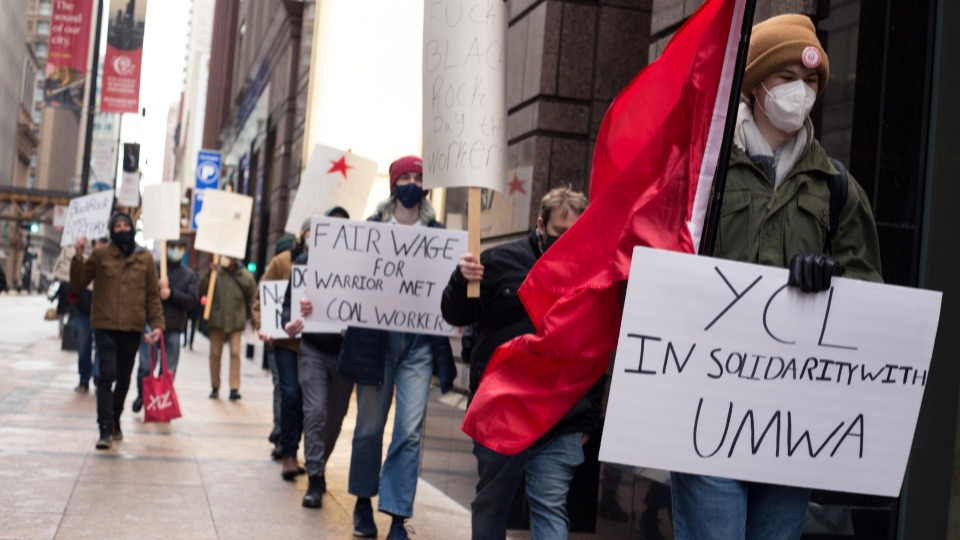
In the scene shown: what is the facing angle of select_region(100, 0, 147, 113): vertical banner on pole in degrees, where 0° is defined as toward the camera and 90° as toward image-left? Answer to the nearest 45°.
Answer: approximately 0°

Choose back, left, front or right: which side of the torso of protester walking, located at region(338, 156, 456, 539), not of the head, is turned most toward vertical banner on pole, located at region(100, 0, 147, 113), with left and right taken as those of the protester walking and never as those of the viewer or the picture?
back

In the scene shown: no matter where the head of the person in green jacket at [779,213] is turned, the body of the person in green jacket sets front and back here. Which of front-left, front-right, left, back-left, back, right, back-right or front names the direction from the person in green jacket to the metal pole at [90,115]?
back-right

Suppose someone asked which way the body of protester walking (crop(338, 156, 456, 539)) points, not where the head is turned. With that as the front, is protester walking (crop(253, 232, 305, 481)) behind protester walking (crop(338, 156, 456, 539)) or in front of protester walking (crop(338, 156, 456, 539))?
behind

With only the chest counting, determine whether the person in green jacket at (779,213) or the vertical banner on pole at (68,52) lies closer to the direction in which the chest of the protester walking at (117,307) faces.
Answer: the person in green jacket

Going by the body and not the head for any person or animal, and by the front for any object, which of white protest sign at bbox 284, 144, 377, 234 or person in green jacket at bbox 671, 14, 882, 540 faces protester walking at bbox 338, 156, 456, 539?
the white protest sign

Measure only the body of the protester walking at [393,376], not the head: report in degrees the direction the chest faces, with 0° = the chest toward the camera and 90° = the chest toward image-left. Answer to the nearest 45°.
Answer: approximately 0°

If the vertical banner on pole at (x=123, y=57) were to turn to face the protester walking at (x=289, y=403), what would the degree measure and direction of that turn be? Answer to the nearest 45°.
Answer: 0° — it already faces them
